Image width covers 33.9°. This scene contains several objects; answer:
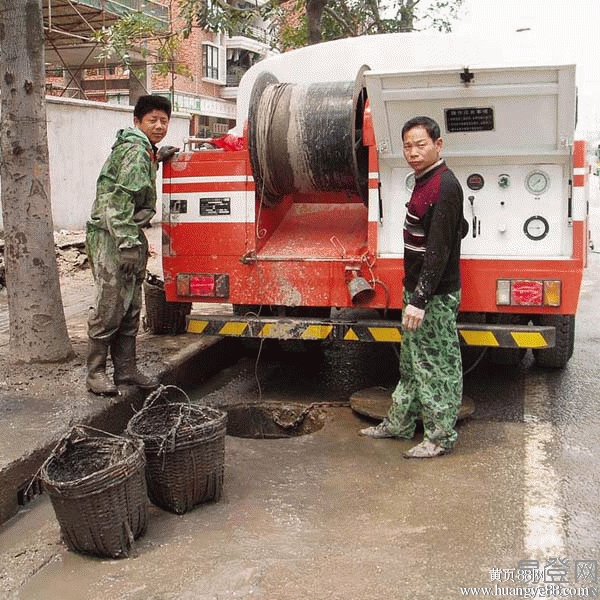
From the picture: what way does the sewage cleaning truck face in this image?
away from the camera

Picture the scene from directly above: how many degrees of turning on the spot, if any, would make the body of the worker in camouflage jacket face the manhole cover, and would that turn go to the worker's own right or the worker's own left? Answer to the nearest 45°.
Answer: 0° — they already face it

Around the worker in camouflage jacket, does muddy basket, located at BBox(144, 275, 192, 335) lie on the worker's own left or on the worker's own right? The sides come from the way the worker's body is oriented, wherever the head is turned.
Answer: on the worker's own left

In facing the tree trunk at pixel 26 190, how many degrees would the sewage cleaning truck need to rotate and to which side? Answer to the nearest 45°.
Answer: approximately 90° to its left

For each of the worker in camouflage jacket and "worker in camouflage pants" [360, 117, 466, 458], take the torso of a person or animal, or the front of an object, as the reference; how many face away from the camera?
0
